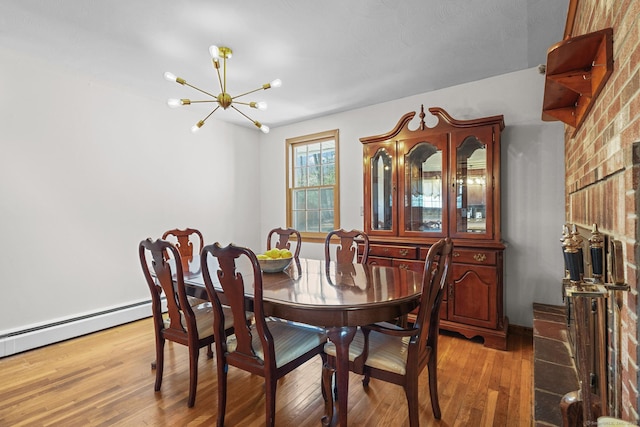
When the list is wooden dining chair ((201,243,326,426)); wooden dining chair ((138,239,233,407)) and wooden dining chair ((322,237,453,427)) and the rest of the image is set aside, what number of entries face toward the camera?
0

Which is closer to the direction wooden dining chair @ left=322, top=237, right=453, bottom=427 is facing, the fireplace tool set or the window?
the window

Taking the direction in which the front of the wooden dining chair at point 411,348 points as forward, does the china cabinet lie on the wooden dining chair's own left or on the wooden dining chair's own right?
on the wooden dining chair's own right

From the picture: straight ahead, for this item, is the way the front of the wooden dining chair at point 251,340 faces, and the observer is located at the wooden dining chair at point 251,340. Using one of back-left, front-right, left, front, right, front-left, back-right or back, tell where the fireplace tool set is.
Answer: right

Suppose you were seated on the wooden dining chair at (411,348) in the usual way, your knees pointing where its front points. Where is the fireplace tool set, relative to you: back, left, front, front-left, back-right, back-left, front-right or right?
back

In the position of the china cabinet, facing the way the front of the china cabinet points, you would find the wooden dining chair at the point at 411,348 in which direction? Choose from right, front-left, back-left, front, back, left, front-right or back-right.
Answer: front-left

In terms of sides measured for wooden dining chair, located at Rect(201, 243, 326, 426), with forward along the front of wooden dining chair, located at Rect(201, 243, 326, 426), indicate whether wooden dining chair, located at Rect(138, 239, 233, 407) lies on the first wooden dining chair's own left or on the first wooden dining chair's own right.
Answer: on the first wooden dining chair's own left

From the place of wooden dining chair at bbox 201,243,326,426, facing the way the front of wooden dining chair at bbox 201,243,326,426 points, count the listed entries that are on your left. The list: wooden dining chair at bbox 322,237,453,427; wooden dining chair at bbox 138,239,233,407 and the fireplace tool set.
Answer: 1

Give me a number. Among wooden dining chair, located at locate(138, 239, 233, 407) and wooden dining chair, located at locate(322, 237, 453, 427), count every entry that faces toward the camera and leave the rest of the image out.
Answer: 0

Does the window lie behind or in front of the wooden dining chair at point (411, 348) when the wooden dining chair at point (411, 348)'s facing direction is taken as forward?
in front

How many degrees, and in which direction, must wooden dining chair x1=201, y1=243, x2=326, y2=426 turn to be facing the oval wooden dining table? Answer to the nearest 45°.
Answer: approximately 45° to its right

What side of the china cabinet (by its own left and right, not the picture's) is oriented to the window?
right

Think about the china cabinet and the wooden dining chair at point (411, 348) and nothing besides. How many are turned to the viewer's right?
0

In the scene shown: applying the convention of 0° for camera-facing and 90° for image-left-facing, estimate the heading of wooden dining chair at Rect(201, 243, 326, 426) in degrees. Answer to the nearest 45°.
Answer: approximately 225°

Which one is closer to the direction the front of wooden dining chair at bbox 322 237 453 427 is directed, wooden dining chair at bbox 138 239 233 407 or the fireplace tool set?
the wooden dining chair
